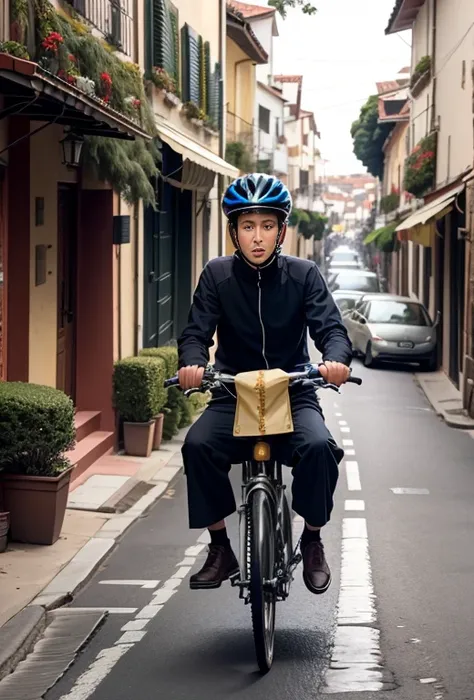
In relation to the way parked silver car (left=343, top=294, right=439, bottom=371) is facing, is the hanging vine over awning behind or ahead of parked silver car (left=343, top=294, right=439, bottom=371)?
ahead

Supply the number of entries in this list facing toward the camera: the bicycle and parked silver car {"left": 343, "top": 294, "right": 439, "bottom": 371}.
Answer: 2

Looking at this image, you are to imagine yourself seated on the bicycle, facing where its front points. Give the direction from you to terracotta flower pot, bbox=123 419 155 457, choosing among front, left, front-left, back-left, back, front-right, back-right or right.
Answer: back

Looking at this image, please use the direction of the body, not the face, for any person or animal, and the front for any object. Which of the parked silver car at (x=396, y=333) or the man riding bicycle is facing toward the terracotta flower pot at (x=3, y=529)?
the parked silver car

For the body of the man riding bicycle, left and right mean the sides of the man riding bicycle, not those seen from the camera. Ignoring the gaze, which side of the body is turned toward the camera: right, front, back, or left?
front

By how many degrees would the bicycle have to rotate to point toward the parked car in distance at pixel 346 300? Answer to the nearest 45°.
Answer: approximately 180°

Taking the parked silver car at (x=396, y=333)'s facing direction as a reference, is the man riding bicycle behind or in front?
in front

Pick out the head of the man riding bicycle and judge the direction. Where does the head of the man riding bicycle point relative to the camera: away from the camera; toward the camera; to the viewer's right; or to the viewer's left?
toward the camera

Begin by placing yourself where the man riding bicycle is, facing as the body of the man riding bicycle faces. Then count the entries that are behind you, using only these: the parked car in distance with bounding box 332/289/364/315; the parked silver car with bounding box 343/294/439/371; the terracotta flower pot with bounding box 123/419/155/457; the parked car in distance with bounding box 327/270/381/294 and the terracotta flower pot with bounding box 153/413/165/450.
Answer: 5

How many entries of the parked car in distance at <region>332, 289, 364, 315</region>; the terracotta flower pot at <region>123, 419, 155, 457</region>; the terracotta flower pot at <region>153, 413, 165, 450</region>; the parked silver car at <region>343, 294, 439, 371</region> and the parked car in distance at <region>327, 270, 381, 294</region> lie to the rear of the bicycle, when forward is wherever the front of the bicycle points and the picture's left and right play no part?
5

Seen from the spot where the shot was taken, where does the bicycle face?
facing the viewer

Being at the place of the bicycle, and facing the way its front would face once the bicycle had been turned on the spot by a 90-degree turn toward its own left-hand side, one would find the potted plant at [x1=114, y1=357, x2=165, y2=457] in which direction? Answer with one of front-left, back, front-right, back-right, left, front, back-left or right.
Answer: left

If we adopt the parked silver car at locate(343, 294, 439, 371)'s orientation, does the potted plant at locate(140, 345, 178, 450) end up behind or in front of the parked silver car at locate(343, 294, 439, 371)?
in front

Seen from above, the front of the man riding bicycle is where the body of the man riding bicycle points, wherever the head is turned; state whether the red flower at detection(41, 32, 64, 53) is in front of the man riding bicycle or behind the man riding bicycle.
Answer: behind
